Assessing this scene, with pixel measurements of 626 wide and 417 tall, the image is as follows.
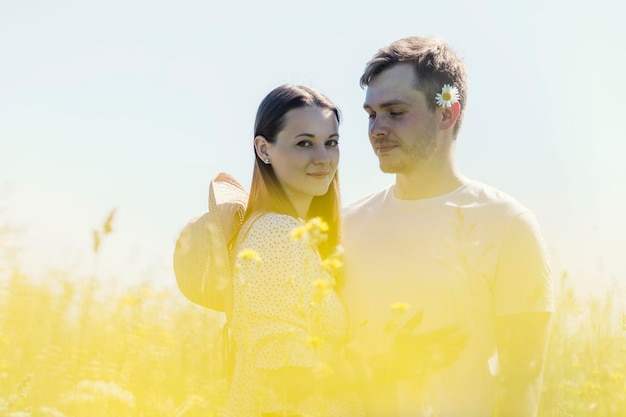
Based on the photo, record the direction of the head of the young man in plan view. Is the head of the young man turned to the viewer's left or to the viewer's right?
to the viewer's left

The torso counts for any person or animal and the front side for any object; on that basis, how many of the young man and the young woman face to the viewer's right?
1

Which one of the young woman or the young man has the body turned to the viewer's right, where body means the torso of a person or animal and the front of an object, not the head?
the young woman

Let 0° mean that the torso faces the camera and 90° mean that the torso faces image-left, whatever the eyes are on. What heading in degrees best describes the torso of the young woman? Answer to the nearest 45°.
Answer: approximately 270°

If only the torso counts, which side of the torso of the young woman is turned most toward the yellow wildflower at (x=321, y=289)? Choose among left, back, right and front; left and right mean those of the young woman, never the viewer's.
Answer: right

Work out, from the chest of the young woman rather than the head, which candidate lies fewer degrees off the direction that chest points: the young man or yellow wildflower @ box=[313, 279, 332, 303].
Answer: the young man

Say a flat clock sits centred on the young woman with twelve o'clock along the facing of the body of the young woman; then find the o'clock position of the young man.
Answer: The young man is roughly at 11 o'clock from the young woman.
